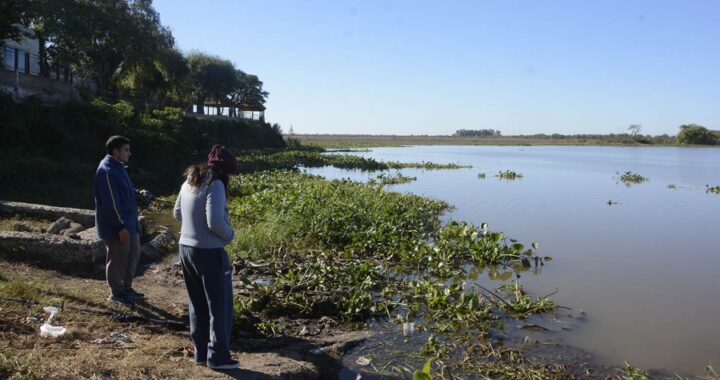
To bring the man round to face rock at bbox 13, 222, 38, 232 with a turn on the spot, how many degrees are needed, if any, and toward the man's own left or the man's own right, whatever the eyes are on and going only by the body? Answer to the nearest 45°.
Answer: approximately 90° to the man's own left

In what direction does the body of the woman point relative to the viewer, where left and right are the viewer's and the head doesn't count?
facing away from the viewer and to the right of the viewer

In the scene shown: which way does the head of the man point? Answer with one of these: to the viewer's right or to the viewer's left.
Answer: to the viewer's right

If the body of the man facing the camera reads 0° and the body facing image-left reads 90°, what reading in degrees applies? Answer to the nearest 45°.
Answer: approximately 270°

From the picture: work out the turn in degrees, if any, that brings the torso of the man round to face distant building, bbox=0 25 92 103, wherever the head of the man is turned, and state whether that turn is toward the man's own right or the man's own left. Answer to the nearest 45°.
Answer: approximately 90° to the man's own left

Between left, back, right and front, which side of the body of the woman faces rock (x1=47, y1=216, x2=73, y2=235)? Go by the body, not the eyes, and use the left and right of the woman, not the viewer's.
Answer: left

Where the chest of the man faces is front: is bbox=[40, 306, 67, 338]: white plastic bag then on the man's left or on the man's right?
on the man's right

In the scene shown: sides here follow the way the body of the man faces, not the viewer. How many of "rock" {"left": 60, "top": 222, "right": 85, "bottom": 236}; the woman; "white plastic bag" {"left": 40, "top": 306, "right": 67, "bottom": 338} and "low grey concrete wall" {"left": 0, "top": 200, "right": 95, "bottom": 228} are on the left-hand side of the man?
2
